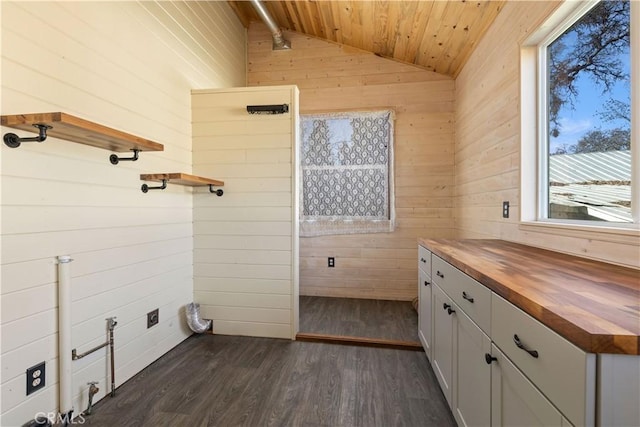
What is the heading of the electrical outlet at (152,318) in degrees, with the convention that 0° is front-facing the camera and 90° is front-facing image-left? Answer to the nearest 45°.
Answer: approximately 315°

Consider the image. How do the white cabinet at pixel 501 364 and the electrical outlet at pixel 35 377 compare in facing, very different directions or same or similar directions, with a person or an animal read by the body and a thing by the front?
very different directions

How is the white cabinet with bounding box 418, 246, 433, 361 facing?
to the viewer's left

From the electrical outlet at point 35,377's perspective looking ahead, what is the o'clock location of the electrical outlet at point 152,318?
the electrical outlet at point 152,318 is roughly at 9 o'clock from the electrical outlet at point 35,377.

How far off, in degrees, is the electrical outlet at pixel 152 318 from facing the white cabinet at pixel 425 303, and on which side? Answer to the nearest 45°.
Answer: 0° — it already faces it

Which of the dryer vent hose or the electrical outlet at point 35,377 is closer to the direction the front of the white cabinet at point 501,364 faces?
the electrical outlet

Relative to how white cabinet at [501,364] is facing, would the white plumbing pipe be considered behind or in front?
in front

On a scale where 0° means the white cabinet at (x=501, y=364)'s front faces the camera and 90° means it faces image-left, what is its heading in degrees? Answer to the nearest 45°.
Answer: approximately 45°

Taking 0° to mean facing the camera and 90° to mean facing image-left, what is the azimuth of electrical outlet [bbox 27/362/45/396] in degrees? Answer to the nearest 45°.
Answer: approximately 315°

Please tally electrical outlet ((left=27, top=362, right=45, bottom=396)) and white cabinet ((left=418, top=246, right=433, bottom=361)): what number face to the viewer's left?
1

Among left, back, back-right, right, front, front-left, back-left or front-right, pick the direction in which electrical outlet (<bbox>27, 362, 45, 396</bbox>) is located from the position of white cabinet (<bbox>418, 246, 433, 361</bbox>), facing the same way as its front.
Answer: front-left
